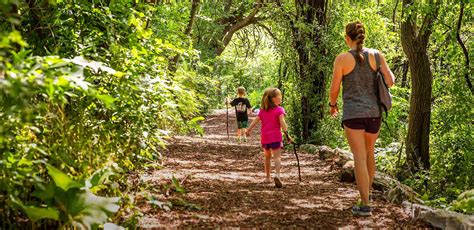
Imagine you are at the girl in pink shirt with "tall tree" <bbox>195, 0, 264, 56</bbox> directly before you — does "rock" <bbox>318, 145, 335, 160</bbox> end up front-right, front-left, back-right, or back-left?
front-right

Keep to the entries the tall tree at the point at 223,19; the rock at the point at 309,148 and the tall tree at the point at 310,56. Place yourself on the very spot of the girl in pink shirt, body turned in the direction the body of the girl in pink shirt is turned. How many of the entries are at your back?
0

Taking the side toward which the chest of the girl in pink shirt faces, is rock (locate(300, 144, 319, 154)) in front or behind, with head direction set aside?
in front

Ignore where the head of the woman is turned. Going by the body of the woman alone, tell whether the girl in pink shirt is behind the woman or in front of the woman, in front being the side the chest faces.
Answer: in front

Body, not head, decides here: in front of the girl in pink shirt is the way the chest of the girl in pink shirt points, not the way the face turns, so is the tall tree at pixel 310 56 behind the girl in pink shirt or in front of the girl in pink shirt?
in front

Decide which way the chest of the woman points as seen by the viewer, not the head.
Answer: away from the camera

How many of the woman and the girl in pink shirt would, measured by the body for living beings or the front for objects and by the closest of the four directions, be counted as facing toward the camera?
0

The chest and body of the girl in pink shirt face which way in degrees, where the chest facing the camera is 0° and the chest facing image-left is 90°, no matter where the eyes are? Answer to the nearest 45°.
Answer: approximately 225°

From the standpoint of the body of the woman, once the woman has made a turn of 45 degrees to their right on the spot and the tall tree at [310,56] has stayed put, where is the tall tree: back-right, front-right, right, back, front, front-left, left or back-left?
front-left

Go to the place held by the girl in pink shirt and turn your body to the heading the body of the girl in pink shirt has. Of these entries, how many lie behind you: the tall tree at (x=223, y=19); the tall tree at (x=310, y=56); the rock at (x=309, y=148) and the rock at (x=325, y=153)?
0

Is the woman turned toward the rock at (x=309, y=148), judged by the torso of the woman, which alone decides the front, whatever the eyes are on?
yes

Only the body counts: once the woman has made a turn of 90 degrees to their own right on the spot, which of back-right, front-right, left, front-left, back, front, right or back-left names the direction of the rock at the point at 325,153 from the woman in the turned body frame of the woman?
left

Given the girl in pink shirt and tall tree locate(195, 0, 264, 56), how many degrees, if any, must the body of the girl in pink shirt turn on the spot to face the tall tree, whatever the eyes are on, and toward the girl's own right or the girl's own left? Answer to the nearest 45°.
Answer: approximately 45° to the girl's own left

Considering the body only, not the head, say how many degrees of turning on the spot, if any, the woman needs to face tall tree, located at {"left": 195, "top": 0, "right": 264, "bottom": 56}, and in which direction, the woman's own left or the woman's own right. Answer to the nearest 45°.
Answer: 0° — they already face it
